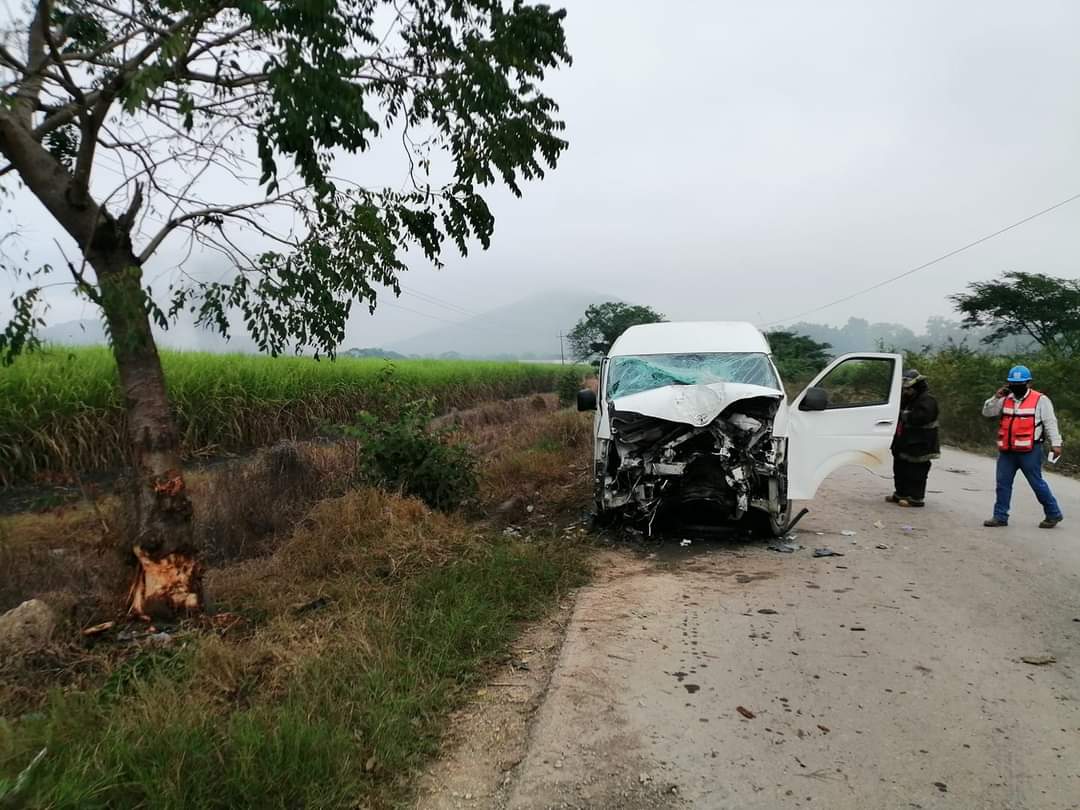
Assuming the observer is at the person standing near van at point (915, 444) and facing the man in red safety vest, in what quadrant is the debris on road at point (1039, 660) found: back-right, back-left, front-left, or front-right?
front-right

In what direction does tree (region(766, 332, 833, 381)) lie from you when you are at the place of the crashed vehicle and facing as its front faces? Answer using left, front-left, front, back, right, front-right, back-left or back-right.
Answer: back

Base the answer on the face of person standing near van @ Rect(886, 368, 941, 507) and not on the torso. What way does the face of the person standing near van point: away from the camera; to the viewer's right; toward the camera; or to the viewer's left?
to the viewer's left

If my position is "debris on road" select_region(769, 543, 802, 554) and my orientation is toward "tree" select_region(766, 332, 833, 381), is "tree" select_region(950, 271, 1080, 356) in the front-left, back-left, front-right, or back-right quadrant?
front-right

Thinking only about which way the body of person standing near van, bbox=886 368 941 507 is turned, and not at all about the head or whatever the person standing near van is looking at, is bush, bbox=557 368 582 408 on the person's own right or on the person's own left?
on the person's own right

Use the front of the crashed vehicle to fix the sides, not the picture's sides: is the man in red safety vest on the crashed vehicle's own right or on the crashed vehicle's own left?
on the crashed vehicle's own left

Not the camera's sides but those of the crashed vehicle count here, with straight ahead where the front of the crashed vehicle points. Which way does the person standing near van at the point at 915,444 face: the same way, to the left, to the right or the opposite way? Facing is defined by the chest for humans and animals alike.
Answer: to the right

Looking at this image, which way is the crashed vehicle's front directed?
toward the camera

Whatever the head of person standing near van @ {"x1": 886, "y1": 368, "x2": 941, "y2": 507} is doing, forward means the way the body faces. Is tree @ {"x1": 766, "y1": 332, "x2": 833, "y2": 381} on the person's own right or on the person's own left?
on the person's own right

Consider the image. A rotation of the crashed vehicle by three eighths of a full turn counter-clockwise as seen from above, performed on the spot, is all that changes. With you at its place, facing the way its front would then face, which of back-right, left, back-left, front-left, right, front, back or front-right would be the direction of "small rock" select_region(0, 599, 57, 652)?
back

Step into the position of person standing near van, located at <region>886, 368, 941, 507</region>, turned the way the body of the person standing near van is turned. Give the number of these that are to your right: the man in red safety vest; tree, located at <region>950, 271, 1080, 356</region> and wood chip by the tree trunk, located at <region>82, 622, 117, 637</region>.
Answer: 1

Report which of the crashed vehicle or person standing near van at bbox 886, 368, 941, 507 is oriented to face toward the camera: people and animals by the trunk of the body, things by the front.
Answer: the crashed vehicle

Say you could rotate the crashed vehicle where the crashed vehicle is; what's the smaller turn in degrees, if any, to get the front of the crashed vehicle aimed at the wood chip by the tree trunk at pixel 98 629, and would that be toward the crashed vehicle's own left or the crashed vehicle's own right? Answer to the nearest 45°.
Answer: approximately 45° to the crashed vehicle's own right

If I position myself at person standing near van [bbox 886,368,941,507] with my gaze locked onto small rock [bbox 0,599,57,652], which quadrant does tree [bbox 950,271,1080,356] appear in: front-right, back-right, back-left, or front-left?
back-right

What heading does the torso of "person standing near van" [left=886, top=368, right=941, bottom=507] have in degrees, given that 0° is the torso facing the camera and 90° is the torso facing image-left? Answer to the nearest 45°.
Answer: approximately 90°

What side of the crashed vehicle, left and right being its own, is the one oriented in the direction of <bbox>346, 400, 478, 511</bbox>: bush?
right

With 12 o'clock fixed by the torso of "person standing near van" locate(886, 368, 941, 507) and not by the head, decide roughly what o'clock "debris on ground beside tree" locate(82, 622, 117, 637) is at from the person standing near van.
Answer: The debris on ground beside tree is roughly at 10 o'clock from the person standing near van.

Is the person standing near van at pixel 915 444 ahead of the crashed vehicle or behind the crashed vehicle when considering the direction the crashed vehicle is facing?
behind
